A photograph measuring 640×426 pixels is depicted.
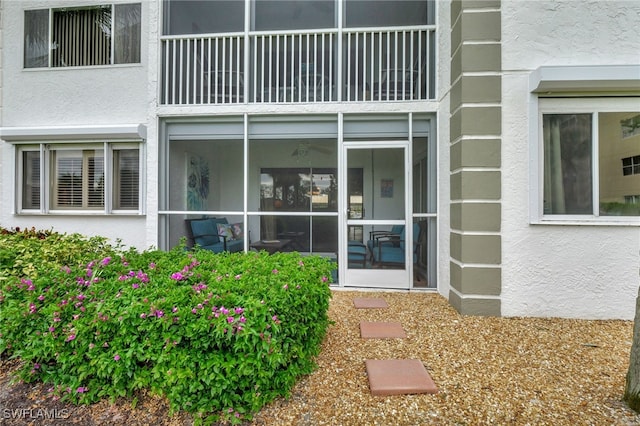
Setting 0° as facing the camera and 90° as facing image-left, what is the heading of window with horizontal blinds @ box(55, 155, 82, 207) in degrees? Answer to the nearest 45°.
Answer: approximately 0°

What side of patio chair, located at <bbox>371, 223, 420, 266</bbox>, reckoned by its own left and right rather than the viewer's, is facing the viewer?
left

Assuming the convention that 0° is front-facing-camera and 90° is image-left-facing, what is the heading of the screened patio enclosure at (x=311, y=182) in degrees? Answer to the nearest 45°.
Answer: approximately 0°

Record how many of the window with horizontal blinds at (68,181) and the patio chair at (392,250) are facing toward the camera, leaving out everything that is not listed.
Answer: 1

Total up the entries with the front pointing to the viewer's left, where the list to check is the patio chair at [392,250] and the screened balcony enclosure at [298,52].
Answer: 1

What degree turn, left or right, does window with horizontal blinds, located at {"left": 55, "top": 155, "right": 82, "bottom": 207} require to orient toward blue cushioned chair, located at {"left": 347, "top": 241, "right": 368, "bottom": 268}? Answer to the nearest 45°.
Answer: approximately 45° to its left

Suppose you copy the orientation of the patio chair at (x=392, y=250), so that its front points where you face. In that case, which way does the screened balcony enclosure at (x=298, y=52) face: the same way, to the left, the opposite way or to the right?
to the left

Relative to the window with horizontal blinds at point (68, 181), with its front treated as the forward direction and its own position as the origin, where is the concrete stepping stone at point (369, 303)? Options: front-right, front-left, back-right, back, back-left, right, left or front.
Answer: front-left

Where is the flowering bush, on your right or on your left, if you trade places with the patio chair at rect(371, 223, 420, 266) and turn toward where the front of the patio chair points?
on your left
